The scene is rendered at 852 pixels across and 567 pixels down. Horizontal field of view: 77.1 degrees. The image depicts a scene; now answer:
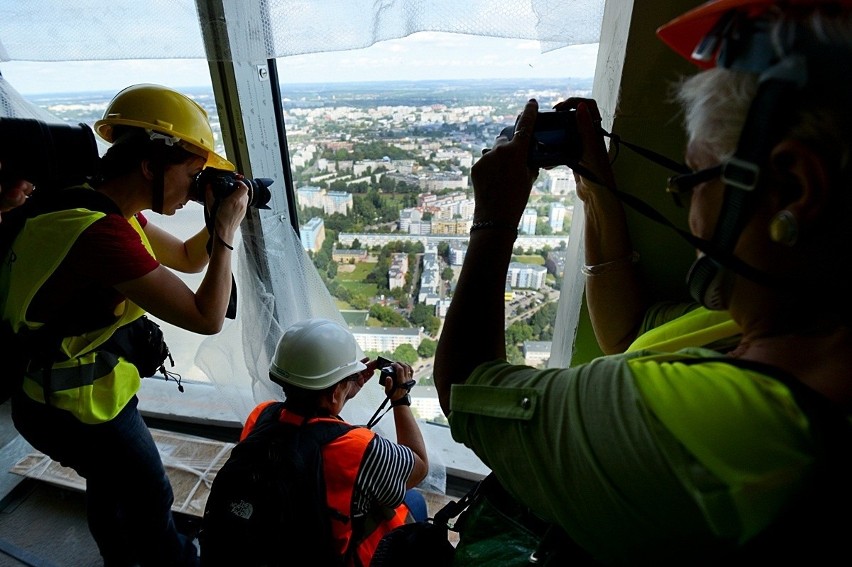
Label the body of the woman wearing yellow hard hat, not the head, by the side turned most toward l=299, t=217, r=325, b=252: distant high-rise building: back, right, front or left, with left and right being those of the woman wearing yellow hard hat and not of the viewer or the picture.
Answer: left

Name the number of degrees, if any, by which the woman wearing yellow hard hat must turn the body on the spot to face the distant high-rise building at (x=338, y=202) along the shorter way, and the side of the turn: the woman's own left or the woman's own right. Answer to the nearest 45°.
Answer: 0° — they already face it

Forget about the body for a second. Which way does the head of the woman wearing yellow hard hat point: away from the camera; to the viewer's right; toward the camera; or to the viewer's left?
to the viewer's right

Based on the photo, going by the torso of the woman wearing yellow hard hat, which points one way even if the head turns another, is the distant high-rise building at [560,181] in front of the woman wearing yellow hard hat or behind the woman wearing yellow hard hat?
in front

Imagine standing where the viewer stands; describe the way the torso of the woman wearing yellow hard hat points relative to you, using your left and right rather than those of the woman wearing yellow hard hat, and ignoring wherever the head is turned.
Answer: facing to the right of the viewer
